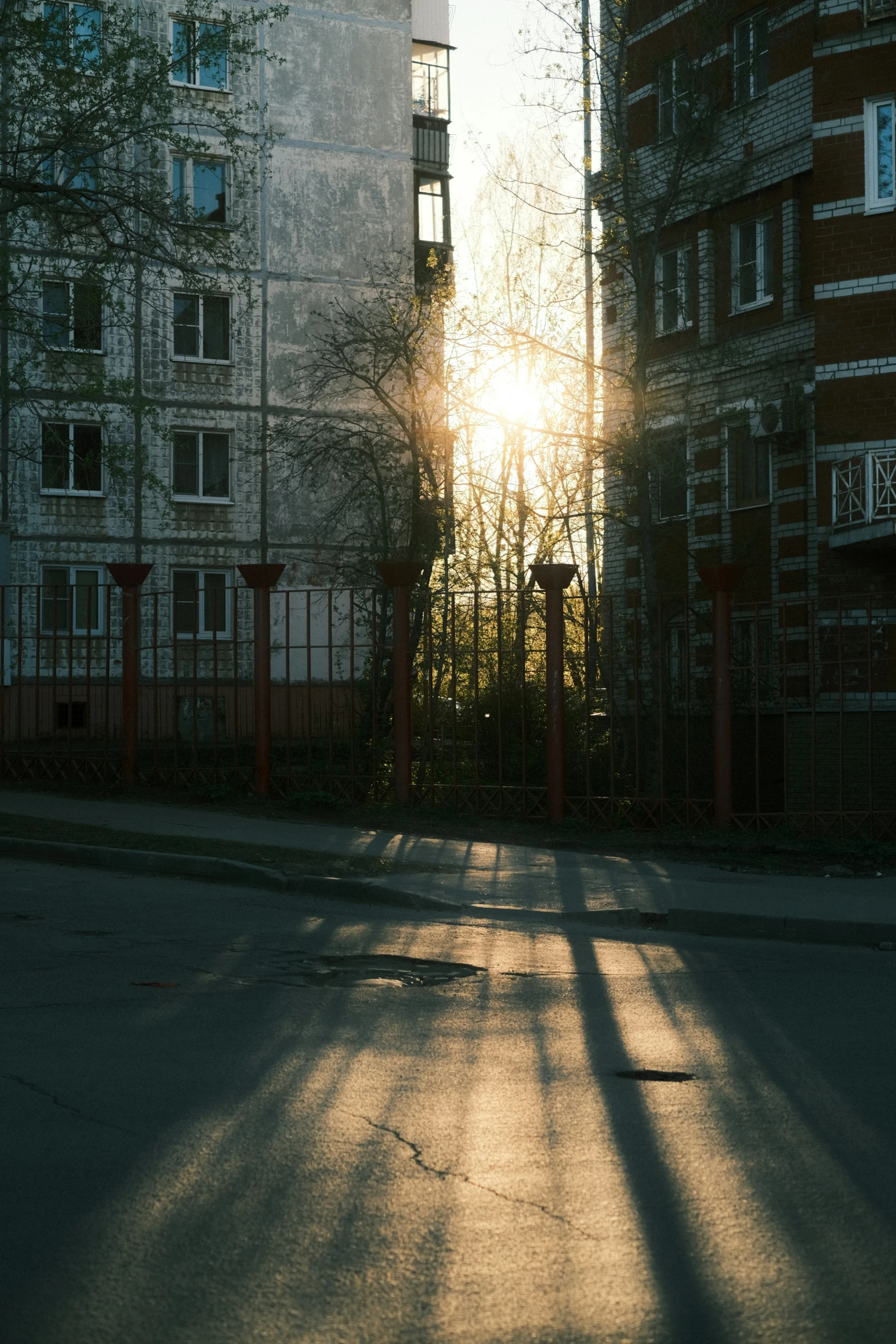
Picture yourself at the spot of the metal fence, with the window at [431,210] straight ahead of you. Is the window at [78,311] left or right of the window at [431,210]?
left

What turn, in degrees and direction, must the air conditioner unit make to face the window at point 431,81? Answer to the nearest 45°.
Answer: approximately 90° to its right

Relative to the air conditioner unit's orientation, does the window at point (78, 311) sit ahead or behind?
ahead

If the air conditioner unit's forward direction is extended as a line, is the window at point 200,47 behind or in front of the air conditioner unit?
in front

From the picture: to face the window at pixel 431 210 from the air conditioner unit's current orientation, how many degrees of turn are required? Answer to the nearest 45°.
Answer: approximately 90° to its right

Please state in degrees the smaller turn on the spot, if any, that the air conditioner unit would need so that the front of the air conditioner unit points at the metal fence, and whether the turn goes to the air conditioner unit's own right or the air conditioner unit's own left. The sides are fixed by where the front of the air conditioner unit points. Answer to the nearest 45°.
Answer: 0° — it already faces it

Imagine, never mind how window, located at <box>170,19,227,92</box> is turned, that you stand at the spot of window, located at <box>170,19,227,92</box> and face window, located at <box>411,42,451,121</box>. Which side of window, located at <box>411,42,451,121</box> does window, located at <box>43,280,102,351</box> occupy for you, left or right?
left

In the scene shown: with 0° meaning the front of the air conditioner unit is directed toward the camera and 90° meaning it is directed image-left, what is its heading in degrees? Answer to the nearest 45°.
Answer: approximately 45°
